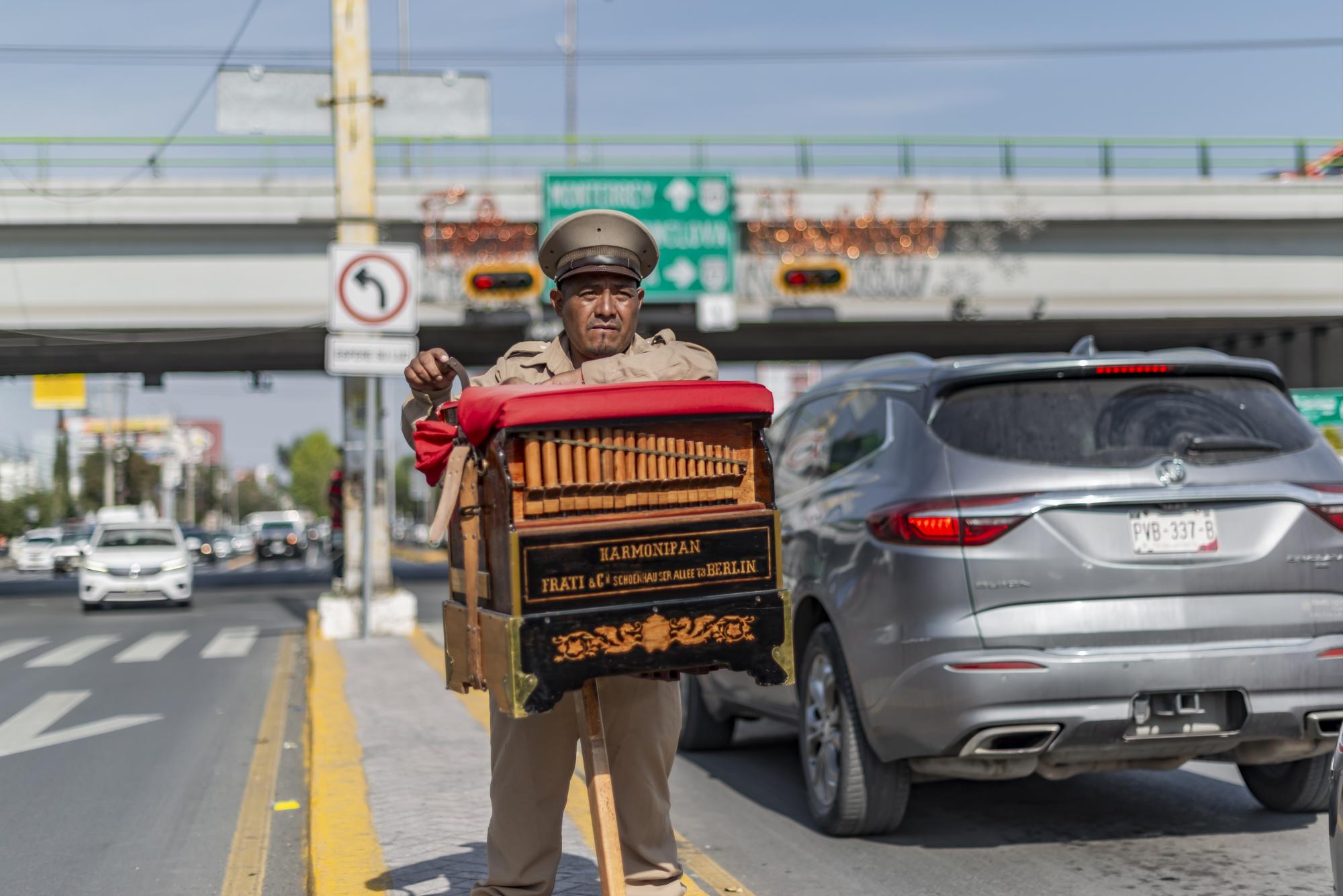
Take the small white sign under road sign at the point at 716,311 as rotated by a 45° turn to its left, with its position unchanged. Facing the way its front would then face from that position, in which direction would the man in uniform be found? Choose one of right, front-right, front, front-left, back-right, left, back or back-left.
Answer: front-right

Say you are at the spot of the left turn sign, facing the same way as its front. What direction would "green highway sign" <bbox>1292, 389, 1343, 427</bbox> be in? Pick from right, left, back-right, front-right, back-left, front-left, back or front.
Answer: left

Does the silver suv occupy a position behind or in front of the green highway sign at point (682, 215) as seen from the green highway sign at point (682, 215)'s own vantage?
in front

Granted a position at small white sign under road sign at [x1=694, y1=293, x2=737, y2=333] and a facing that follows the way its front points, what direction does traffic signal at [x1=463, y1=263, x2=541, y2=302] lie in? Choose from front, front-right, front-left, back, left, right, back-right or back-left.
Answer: right

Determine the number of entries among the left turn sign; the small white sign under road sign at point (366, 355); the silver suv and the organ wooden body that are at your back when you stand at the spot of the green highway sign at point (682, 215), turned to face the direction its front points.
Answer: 0

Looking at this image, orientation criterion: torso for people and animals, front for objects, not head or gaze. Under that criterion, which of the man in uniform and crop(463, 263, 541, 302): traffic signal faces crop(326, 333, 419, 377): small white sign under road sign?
the traffic signal

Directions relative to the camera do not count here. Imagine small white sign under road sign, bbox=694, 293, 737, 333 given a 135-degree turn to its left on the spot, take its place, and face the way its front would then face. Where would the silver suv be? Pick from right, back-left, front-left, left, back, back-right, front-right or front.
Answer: back-right

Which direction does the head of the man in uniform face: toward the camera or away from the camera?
toward the camera

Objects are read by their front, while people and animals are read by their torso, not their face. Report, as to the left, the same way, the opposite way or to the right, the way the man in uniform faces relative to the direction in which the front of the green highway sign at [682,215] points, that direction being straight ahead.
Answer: the same way

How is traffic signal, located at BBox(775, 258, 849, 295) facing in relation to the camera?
toward the camera

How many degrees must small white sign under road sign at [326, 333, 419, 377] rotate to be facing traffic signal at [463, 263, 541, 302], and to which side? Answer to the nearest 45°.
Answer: approximately 180°

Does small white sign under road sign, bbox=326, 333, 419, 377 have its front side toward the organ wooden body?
yes

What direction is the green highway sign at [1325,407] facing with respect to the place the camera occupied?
facing the viewer

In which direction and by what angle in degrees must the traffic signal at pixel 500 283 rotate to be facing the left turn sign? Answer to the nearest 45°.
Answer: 0° — it already faces it

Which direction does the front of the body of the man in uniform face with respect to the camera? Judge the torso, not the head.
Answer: toward the camera

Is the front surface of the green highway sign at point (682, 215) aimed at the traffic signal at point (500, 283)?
no

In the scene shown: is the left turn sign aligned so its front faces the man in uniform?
yes

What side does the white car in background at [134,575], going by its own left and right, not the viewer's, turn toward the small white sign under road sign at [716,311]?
left

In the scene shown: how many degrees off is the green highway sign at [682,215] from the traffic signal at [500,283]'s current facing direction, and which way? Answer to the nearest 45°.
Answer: approximately 90° to its left
